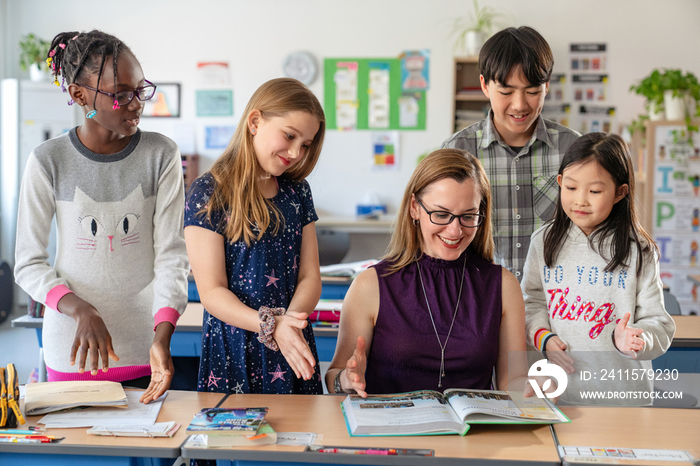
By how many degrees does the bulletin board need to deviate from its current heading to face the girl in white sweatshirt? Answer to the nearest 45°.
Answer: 0° — it already faces them

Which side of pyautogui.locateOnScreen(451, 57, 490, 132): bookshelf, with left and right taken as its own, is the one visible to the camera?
front

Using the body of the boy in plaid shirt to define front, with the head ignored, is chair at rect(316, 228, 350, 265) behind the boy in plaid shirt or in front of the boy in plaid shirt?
behind

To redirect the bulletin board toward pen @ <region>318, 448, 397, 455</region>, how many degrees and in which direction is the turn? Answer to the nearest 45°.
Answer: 0° — it already faces it

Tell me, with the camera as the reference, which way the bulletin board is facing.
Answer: facing the viewer

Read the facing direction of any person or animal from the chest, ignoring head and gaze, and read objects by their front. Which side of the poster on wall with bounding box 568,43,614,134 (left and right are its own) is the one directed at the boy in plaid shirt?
front

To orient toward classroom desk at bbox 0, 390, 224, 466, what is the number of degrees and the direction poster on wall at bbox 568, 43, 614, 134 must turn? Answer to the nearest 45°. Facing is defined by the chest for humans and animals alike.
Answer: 0° — it already faces it

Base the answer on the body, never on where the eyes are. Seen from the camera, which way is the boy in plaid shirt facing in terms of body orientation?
toward the camera

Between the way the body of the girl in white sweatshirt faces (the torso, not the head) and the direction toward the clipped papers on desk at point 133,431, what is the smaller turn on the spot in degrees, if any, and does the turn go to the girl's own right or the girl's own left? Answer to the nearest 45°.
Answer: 0° — they already face it

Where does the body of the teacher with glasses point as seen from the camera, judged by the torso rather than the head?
toward the camera

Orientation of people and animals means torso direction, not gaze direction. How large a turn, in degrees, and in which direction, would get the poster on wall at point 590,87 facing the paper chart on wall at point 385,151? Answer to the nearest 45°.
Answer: approximately 90° to its right

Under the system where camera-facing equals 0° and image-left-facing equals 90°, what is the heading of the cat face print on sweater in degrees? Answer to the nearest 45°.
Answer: approximately 0°

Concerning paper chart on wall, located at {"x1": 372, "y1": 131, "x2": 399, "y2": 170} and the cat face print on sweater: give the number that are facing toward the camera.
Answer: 2
